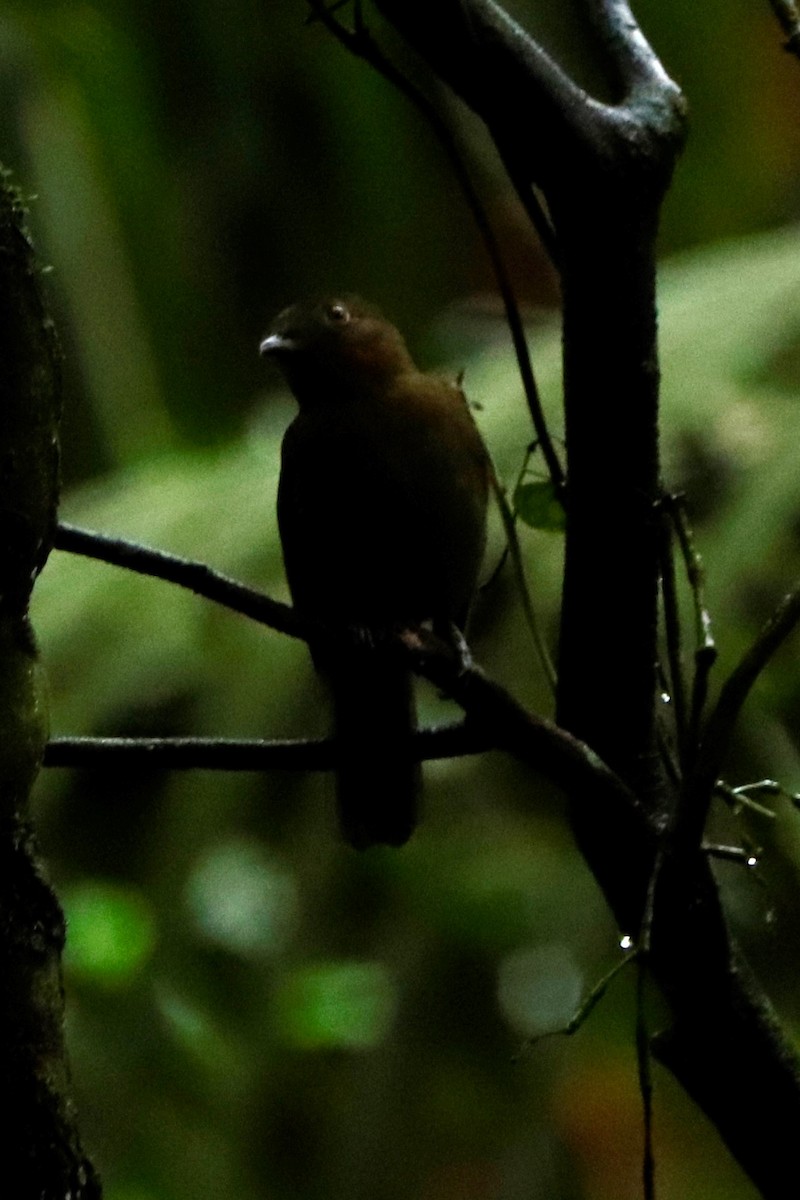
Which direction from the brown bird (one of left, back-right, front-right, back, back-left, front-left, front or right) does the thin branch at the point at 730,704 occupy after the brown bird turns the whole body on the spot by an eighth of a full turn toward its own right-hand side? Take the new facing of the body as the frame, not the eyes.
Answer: left

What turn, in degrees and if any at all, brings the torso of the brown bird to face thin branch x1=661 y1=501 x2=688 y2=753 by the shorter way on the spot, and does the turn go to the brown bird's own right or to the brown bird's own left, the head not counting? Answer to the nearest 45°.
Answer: approximately 45° to the brown bird's own left

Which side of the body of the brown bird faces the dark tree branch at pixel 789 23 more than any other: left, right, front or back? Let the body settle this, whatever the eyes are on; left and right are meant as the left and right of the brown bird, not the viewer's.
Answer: left

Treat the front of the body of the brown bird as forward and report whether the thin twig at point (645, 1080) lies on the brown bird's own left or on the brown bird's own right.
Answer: on the brown bird's own left

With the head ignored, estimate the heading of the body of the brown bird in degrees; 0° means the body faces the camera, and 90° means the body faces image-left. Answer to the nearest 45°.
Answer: approximately 45°

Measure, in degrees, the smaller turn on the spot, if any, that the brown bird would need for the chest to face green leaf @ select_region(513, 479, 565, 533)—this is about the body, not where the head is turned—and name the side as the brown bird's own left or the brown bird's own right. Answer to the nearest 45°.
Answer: approximately 45° to the brown bird's own left
